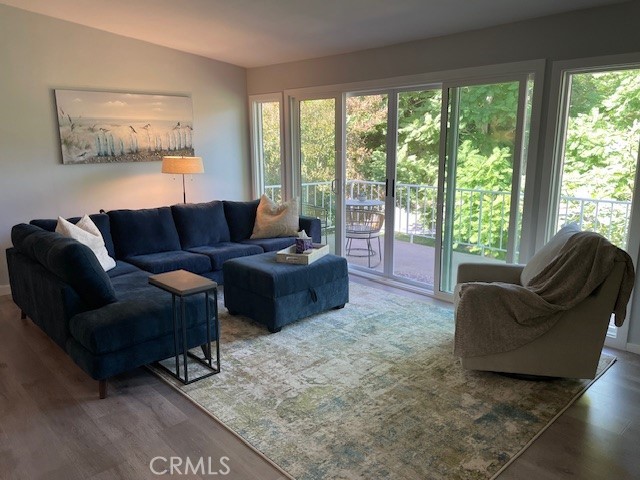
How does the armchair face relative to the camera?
to the viewer's left

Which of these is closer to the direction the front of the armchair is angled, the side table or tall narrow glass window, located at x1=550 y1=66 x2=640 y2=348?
the side table

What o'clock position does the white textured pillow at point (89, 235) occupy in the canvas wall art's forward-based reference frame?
The white textured pillow is roughly at 2 o'clock from the canvas wall art.

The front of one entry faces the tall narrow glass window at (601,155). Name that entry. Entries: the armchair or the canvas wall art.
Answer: the canvas wall art

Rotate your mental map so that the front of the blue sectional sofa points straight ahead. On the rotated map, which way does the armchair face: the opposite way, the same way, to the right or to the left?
the opposite way

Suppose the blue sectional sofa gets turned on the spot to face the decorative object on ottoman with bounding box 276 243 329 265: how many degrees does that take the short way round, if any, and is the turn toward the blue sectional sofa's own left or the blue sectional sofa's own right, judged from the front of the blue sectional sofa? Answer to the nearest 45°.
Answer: approximately 45° to the blue sectional sofa's own left

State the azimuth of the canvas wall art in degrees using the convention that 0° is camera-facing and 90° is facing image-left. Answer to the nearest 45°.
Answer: approximately 315°

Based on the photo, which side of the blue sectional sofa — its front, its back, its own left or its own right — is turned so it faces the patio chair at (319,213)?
left

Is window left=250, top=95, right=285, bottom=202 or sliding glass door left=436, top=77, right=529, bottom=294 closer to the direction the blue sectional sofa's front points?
the sliding glass door

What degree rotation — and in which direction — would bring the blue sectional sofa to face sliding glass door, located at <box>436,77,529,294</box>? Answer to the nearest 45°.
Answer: approximately 45° to its left
